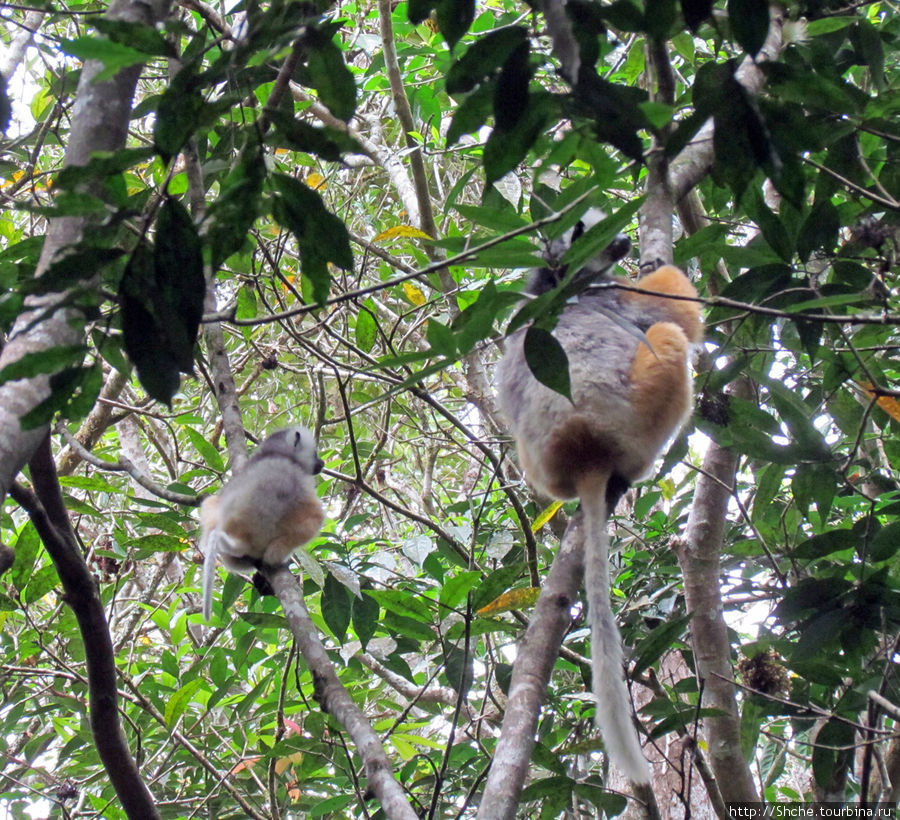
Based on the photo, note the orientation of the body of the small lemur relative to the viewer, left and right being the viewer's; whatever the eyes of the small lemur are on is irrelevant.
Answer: facing away from the viewer and to the right of the viewer

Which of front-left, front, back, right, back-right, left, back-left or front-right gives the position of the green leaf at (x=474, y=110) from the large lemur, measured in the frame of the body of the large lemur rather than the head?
back

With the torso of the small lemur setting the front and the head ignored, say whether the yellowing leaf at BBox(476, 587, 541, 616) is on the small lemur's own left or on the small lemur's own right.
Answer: on the small lemur's own right

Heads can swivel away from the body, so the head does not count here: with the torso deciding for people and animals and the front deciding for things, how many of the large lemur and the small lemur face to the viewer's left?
0

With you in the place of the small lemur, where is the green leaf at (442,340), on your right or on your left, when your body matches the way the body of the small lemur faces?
on your right

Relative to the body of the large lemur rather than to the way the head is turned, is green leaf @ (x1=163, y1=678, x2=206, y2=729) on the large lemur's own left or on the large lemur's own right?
on the large lemur's own left

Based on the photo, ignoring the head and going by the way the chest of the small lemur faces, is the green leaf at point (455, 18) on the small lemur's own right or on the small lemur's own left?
on the small lemur's own right

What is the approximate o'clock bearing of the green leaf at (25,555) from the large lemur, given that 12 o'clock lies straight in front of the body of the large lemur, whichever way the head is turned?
The green leaf is roughly at 9 o'clock from the large lemur.

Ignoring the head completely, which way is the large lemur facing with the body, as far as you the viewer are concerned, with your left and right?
facing away from the viewer
